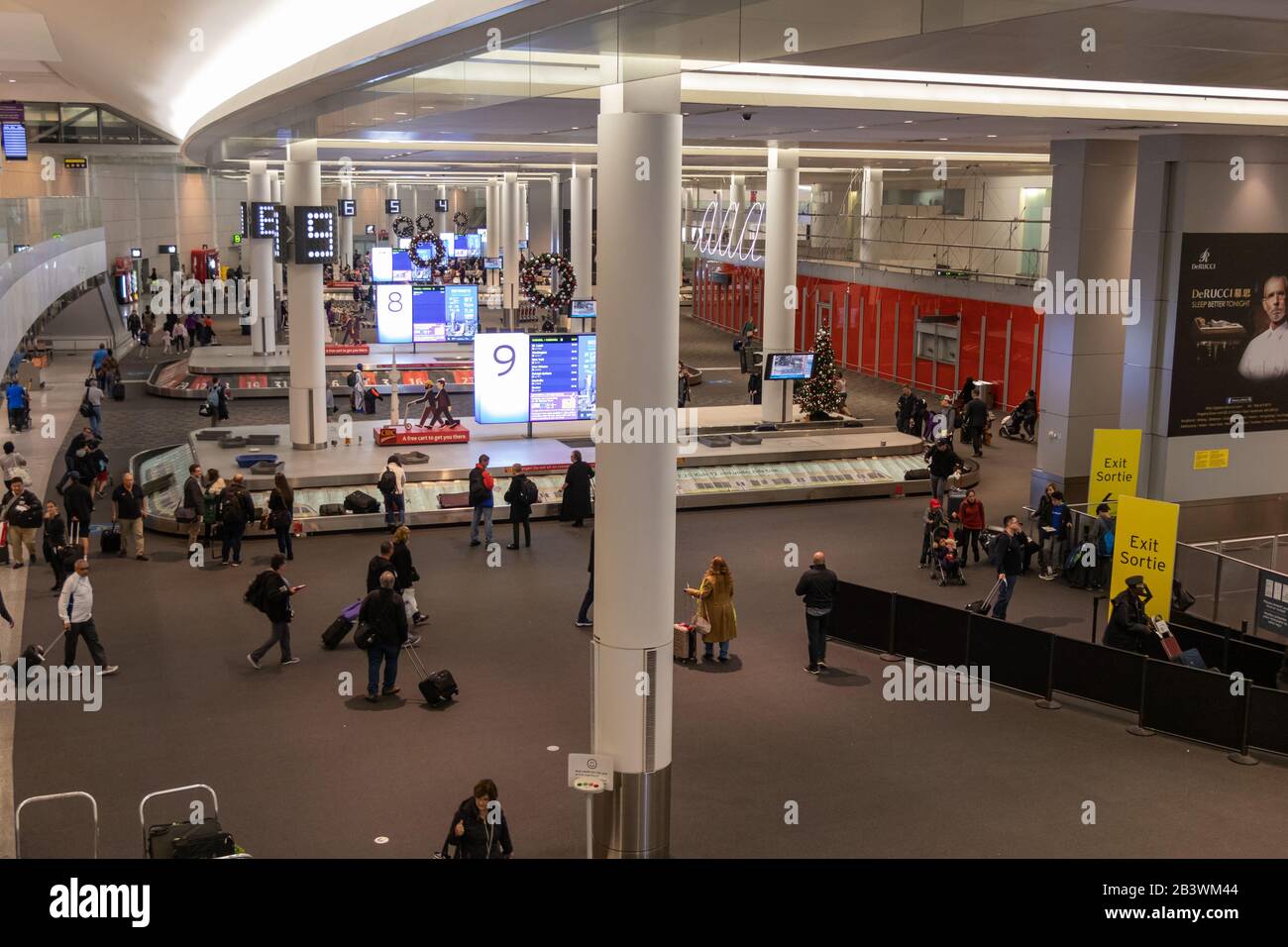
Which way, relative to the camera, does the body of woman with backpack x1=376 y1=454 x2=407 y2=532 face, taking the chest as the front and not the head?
away from the camera

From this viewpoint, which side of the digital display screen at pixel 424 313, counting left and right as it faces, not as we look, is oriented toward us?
front

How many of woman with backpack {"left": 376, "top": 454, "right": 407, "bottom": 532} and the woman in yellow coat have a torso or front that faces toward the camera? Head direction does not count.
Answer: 0

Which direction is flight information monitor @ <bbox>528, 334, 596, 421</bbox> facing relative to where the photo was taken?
toward the camera

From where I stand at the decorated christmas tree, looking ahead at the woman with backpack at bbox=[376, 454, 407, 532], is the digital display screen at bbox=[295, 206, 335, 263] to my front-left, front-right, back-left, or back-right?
front-right

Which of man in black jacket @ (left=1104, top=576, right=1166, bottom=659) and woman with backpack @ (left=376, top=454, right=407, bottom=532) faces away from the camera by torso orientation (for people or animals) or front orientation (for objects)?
the woman with backpack

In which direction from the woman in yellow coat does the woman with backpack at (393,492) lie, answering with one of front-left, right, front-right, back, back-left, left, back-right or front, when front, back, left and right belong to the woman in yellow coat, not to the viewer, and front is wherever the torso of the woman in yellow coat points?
front

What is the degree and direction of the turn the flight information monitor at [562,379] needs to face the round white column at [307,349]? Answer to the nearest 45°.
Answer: approximately 90° to its right

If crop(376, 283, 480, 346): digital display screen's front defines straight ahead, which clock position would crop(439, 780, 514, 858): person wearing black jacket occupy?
The person wearing black jacket is roughly at 12 o'clock from the digital display screen.

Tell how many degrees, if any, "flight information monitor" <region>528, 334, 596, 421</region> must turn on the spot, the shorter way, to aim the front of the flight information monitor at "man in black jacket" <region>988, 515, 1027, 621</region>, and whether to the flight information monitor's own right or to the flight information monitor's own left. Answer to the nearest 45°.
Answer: approximately 45° to the flight information monitor's own left

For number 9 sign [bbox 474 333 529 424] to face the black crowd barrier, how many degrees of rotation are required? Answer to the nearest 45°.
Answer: approximately 45° to its left
